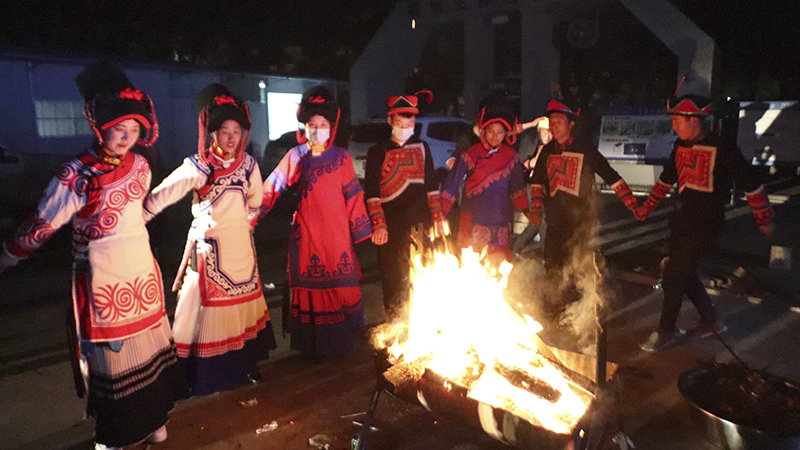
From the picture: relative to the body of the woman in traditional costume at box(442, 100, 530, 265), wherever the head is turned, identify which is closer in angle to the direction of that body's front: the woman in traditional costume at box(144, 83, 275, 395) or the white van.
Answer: the woman in traditional costume

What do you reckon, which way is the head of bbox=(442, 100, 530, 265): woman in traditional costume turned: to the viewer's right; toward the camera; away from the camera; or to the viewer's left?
toward the camera

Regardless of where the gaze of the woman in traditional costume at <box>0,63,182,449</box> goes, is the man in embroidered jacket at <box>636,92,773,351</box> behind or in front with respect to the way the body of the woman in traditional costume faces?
in front

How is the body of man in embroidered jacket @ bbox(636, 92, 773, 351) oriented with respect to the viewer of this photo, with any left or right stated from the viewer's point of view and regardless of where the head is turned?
facing the viewer and to the left of the viewer

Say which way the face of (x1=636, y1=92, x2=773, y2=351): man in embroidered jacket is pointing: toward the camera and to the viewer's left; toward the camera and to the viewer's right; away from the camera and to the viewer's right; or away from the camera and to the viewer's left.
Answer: toward the camera and to the viewer's left

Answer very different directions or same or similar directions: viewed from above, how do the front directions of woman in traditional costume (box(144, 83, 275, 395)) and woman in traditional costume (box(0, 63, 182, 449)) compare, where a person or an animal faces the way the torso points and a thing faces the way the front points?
same or similar directions

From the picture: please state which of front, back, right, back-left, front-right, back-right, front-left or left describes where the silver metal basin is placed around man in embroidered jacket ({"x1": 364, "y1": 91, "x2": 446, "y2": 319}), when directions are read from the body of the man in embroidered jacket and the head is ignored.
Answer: front-left

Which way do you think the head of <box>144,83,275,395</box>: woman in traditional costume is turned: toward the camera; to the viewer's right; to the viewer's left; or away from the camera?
toward the camera

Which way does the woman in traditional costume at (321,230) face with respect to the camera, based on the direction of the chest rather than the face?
toward the camera

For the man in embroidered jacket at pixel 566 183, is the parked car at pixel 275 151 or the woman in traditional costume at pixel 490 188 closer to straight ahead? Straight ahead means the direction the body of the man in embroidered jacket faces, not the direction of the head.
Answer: the woman in traditional costume

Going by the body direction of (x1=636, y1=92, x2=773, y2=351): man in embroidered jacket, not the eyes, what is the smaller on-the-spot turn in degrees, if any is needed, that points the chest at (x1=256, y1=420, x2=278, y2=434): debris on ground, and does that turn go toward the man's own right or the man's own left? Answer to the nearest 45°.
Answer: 0° — they already face it

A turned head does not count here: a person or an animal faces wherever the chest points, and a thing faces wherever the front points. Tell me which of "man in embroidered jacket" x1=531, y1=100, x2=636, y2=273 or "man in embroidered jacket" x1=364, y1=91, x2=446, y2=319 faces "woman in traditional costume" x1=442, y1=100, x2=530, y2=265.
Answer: "man in embroidered jacket" x1=531, y1=100, x2=636, y2=273

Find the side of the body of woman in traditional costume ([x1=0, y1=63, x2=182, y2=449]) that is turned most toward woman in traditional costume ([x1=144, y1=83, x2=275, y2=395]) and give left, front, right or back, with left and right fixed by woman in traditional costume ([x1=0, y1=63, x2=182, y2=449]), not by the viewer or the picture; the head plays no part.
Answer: left

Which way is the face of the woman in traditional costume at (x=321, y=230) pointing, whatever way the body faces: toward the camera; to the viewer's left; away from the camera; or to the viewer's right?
toward the camera

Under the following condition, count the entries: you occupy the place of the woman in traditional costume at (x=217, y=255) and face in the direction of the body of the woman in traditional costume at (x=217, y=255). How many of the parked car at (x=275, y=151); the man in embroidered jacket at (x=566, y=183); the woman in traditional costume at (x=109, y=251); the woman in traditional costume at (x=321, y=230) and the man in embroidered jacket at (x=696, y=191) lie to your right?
1

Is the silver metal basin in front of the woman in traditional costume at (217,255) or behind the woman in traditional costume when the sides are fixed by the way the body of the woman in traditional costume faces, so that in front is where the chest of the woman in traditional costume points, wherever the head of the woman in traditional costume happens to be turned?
in front

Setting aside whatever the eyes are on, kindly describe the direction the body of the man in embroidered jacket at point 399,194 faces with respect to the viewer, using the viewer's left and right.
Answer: facing the viewer
